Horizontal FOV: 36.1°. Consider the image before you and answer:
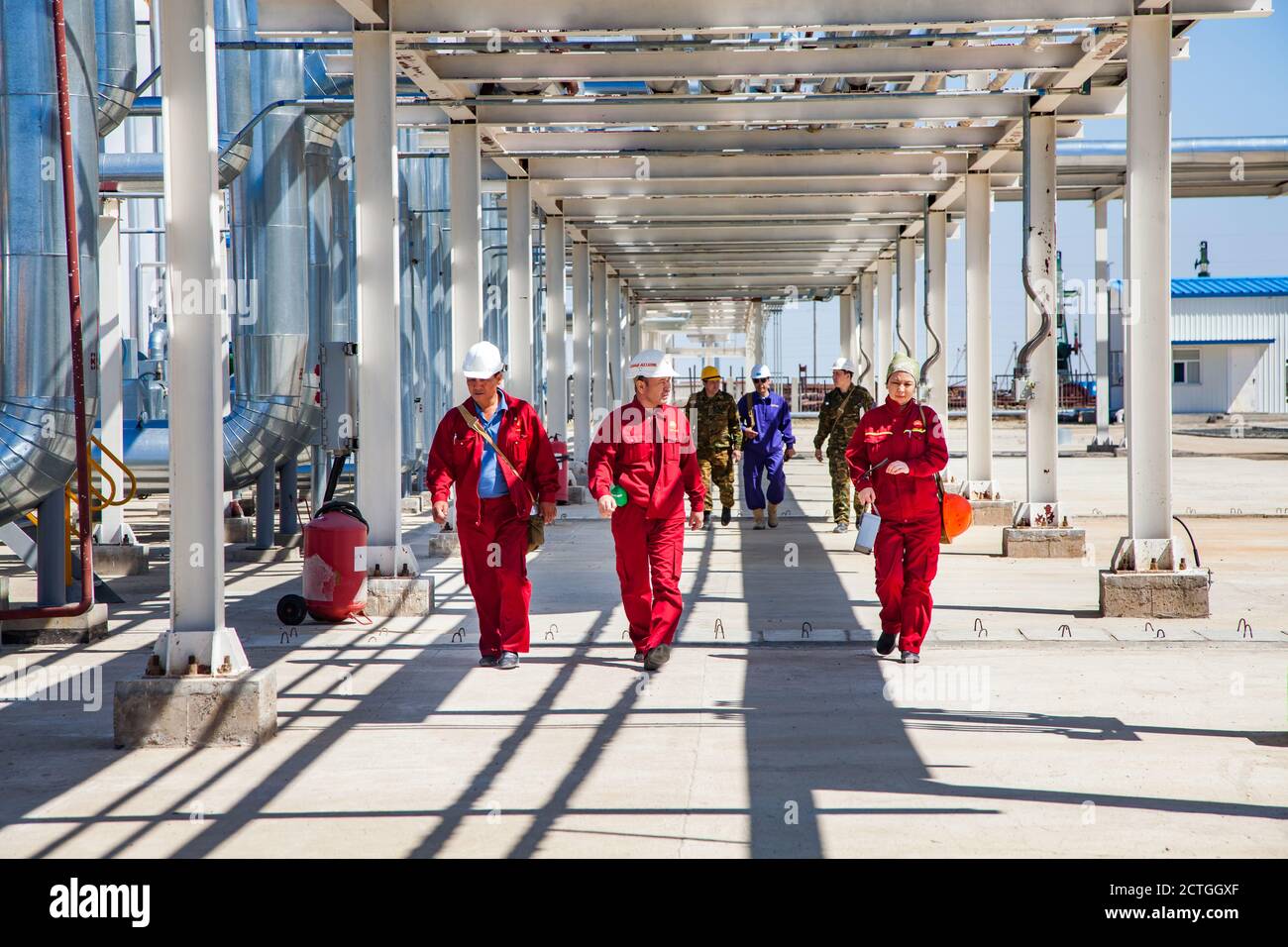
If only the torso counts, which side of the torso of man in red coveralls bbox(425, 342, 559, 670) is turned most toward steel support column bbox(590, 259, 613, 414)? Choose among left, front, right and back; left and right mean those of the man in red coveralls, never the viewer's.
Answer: back

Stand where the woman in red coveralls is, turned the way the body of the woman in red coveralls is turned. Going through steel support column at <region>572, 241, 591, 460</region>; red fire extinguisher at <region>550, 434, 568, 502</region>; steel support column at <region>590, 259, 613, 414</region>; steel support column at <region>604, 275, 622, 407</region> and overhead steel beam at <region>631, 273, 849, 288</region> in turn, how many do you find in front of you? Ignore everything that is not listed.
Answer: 0

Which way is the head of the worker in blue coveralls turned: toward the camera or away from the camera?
toward the camera

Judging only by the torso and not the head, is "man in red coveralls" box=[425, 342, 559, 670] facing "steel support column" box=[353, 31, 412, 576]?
no

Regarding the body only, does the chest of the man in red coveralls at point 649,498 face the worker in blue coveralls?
no

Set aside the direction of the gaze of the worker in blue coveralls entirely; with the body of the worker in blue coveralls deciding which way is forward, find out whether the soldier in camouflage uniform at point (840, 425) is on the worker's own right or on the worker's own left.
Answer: on the worker's own left

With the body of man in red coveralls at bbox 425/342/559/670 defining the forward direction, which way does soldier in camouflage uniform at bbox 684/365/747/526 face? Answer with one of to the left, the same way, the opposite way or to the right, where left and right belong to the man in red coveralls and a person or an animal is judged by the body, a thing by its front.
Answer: the same way

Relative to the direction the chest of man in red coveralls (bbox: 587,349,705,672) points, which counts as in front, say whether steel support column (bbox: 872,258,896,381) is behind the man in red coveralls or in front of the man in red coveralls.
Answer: behind

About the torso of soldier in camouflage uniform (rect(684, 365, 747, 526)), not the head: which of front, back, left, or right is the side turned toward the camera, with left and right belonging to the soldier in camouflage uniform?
front

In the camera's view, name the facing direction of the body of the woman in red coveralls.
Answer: toward the camera

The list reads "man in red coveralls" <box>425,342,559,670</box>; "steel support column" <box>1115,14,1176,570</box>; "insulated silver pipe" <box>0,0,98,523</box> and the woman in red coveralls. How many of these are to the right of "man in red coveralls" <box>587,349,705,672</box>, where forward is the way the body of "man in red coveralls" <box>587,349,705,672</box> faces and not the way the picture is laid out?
2

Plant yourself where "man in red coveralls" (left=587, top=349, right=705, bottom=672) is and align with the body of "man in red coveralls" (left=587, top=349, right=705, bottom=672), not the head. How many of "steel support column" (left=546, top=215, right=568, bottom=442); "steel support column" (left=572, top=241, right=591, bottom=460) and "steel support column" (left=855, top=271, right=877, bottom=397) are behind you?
3

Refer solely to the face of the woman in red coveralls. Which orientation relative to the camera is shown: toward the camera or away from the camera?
toward the camera

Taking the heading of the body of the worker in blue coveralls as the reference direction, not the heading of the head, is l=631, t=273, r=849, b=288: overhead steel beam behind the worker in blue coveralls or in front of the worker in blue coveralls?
behind

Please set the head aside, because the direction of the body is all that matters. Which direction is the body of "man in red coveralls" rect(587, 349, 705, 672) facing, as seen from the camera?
toward the camera

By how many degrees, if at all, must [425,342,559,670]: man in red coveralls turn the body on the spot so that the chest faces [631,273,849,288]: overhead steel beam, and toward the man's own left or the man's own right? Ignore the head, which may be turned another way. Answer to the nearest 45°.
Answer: approximately 180°

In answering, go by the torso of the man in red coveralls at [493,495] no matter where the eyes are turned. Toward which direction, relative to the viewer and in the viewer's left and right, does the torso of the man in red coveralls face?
facing the viewer

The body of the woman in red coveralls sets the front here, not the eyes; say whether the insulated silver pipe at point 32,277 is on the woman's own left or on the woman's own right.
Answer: on the woman's own right
